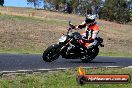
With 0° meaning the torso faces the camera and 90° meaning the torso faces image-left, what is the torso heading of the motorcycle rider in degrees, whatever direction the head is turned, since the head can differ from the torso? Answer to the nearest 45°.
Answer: approximately 45°

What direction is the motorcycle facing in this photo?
to the viewer's left
